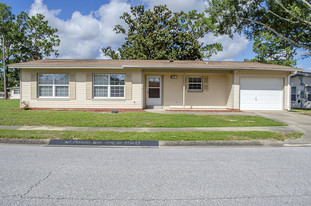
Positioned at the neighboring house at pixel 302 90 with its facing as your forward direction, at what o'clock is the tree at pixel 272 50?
The tree is roughly at 5 o'clock from the neighboring house.

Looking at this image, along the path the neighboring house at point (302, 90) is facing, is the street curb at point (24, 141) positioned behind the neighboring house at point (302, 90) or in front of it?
in front

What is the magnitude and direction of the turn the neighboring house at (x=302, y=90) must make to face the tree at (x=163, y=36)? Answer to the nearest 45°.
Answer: approximately 90° to its right

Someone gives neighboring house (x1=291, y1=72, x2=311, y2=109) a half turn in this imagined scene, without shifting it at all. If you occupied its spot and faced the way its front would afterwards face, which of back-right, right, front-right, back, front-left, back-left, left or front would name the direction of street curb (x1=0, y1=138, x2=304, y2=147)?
back

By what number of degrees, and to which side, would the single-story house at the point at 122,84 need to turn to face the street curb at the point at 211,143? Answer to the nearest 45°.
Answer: approximately 45° to its left

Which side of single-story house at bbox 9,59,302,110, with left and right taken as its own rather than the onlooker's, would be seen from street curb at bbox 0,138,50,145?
front

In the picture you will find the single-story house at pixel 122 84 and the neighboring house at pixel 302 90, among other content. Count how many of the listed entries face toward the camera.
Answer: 2

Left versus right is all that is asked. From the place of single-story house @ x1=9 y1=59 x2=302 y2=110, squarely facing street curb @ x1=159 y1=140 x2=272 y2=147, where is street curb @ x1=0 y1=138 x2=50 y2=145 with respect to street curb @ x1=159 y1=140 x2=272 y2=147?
right

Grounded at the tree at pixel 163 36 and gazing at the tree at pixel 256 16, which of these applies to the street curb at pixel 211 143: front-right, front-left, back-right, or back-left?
front-right

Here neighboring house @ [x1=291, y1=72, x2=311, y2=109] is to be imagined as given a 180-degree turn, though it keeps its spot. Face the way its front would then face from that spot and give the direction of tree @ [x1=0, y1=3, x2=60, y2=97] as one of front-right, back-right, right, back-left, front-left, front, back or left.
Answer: left

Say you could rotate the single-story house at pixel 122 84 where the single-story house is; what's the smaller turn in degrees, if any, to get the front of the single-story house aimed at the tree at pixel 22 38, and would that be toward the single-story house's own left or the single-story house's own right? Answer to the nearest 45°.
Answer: approximately 135° to the single-story house's own right

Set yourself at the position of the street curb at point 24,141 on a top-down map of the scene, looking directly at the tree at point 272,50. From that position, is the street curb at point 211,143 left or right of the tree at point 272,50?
right

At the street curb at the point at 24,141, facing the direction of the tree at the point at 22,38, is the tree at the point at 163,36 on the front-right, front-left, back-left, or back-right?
front-right

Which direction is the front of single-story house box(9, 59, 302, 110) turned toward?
toward the camera
